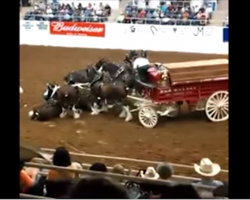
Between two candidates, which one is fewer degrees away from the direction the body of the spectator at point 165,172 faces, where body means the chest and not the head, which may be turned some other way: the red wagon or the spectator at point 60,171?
the red wagon

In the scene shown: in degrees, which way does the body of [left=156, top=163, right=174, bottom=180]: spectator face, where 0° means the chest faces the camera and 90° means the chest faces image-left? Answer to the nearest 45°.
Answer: approximately 180°

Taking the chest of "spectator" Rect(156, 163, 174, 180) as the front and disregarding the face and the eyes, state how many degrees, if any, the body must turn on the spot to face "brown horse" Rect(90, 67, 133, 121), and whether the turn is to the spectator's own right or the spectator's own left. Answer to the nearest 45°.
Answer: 0° — they already face it

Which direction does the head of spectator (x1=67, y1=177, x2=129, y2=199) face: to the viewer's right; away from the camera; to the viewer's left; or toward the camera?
away from the camera

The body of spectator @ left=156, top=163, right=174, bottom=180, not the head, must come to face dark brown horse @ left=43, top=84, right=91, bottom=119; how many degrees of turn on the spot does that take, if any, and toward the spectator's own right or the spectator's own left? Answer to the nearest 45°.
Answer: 0° — they already face it

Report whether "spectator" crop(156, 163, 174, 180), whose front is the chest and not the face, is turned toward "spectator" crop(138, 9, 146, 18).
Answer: yes

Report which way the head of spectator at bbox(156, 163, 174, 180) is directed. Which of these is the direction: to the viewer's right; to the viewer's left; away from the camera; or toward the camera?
away from the camera
